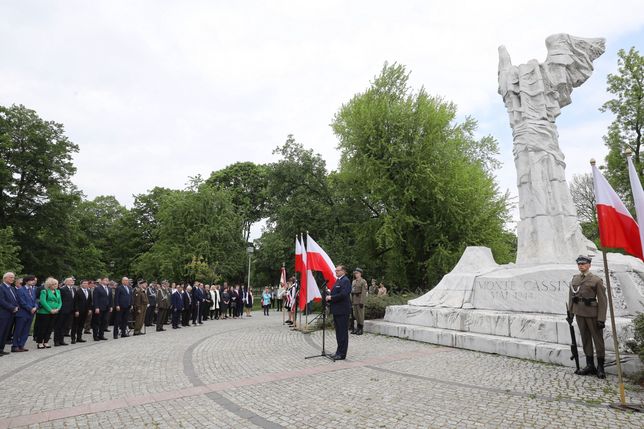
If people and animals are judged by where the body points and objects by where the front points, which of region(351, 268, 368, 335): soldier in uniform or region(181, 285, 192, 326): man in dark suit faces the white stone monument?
the man in dark suit

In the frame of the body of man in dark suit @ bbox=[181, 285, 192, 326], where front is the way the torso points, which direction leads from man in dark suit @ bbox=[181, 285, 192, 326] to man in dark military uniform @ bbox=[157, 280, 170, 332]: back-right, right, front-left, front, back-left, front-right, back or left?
right

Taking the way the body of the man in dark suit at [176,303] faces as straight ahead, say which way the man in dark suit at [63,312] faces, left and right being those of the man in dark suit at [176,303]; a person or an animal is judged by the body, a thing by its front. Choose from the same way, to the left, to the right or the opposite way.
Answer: the same way

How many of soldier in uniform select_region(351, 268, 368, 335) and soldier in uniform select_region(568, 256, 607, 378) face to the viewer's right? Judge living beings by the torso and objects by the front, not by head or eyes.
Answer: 0

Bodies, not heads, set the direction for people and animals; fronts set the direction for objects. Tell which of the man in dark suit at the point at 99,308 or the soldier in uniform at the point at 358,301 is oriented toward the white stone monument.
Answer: the man in dark suit

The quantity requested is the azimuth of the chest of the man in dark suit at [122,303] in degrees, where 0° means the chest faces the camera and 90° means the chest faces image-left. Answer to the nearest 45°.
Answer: approximately 315°

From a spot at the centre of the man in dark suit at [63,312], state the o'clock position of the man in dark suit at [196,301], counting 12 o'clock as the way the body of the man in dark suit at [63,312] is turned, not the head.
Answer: the man in dark suit at [196,301] is roughly at 9 o'clock from the man in dark suit at [63,312].

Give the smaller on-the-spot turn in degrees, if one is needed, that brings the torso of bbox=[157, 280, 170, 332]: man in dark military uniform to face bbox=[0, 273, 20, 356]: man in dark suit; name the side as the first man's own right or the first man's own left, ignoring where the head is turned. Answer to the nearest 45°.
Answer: approximately 90° to the first man's own right

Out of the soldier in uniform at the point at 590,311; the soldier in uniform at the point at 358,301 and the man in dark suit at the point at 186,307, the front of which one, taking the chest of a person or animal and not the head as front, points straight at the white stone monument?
the man in dark suit

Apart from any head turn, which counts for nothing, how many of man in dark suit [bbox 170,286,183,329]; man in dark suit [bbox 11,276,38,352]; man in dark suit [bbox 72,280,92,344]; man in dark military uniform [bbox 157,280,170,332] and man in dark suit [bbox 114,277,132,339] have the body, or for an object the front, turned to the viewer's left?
0

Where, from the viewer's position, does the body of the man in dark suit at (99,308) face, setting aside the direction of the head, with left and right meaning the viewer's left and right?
facing the viewer and to the right of the viewer

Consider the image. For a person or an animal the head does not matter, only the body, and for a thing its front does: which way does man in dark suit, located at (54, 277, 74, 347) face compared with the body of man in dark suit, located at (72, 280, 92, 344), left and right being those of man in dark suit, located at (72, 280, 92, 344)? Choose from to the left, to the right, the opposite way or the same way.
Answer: the same way

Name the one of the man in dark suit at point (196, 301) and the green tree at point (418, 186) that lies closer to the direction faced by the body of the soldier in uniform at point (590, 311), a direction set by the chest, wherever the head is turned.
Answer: the man in dark suit

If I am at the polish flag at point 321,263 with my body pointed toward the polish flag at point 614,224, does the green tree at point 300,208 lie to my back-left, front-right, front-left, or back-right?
back-left

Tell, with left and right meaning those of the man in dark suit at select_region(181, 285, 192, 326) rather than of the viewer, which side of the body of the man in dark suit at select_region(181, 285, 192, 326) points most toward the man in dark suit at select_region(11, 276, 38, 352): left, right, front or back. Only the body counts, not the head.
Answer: right

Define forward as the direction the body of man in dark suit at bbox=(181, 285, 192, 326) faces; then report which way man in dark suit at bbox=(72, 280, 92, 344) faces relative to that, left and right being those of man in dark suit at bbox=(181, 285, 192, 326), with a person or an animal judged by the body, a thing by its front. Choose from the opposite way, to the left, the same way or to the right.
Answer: the same way

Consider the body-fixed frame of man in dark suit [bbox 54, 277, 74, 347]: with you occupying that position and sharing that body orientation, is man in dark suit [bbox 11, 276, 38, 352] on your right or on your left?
on your right

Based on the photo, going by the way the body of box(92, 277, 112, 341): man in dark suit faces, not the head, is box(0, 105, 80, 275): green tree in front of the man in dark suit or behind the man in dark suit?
behind

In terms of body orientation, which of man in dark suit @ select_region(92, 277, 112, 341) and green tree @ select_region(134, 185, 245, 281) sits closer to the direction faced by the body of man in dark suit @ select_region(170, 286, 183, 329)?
the man in dark suit

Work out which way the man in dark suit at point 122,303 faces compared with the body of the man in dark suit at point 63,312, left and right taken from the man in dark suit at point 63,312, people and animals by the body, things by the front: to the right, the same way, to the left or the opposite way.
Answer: the same way

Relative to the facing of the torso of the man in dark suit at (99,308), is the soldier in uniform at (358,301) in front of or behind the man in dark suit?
in front

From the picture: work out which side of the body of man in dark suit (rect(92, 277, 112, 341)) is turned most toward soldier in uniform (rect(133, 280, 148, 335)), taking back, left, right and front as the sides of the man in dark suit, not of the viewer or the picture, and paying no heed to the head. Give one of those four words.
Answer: left

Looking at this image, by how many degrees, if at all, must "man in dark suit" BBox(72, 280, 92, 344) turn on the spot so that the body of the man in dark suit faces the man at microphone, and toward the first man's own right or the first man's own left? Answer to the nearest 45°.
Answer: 0° — they already face them
